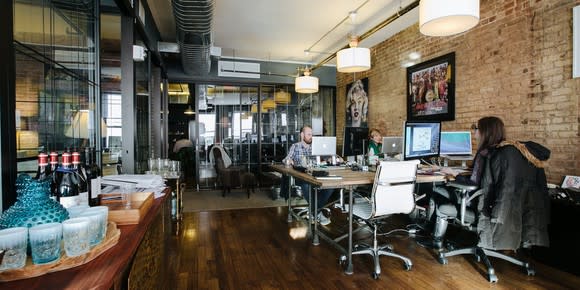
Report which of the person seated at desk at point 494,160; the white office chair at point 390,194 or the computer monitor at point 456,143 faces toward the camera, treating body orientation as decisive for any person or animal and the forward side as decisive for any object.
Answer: the computer monitor

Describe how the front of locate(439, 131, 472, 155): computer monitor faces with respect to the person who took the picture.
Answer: facing the viewer

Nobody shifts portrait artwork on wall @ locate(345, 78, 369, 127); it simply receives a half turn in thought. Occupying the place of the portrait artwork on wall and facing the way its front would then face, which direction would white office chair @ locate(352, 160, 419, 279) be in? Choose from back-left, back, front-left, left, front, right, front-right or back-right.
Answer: back-right

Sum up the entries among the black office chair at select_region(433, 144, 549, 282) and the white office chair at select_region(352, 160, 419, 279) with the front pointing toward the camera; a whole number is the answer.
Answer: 0

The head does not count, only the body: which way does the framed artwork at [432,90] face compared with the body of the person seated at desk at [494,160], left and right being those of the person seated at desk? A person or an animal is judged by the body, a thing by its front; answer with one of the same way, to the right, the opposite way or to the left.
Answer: to the left

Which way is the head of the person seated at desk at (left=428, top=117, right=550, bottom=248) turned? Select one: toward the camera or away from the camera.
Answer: away from the camera

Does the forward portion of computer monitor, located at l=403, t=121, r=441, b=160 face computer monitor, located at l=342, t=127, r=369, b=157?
no

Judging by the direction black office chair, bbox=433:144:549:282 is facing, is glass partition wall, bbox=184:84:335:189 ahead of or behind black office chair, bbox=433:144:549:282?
ahead

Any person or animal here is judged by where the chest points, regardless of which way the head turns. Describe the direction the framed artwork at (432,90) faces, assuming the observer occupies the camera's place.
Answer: facing the viewer and to the left of the viewer

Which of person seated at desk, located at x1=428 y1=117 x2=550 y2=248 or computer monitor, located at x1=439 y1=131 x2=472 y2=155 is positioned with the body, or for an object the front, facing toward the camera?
the computer monitor

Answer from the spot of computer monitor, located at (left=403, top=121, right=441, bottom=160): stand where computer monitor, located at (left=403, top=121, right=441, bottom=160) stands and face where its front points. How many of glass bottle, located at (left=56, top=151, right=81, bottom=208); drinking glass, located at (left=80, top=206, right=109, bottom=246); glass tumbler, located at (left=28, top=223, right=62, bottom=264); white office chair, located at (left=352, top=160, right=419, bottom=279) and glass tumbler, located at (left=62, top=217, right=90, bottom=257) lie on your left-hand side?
0

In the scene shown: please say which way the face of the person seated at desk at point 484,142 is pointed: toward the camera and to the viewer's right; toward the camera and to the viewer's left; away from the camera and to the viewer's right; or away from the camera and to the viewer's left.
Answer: away from the camera and to the viewer's left

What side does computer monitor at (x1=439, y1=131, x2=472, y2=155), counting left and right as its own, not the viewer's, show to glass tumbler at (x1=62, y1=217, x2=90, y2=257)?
front

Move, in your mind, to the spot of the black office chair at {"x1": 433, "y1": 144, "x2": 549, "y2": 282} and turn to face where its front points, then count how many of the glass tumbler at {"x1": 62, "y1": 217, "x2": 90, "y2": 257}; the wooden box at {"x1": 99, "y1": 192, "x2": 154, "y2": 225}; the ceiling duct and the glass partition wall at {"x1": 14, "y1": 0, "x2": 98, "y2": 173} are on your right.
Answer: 0

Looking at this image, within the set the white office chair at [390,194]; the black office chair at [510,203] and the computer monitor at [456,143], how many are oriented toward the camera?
1

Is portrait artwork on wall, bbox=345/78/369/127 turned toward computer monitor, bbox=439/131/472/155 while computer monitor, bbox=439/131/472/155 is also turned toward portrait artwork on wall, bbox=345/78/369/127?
no

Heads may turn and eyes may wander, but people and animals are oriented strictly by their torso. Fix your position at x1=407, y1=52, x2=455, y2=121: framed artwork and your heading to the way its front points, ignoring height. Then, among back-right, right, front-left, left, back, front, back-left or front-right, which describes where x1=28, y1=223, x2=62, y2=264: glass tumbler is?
front-left
